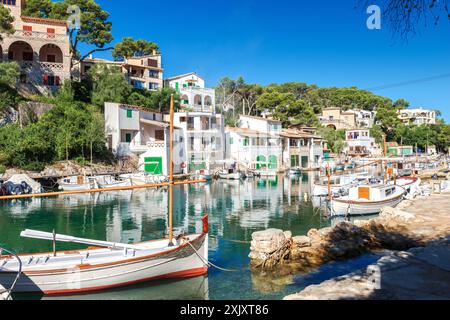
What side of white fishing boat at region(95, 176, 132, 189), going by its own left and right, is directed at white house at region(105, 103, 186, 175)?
left

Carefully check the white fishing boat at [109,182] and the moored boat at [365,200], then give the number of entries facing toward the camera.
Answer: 0

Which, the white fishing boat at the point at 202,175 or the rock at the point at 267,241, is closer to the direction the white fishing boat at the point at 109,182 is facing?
the white fishing boat

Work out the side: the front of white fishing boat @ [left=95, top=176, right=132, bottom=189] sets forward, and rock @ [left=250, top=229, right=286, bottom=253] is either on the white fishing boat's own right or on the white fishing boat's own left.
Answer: on the white fishing boat's own right

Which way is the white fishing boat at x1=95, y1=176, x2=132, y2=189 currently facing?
to the viewer's right

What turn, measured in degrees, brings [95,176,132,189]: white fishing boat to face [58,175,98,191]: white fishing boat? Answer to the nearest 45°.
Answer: approximately 180°

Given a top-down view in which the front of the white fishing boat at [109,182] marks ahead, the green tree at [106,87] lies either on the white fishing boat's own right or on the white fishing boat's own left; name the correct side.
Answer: on the white fishing boat's own left

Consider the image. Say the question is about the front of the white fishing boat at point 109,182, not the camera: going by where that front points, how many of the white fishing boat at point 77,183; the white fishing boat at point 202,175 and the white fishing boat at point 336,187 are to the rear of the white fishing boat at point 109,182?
1
